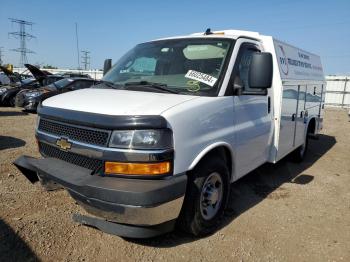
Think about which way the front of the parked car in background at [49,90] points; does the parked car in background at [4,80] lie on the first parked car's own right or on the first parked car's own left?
on the first parked car's own right

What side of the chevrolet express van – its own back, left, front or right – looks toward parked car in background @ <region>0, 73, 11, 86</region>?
right

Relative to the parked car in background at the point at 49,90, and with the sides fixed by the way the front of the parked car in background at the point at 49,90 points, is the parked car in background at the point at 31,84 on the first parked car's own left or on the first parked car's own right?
on the first parked car's own right

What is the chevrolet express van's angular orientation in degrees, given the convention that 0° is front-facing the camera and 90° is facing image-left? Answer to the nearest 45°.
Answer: approximately 45°

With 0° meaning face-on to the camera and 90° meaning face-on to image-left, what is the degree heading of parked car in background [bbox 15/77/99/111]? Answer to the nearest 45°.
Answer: approximately 45°

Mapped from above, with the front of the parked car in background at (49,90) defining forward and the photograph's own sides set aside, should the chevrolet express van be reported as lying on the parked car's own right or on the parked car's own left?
on the parked car's own left

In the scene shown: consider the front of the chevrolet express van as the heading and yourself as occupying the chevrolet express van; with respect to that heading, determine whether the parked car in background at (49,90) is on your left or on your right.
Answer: on your right

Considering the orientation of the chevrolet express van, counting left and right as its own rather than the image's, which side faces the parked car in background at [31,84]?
right
